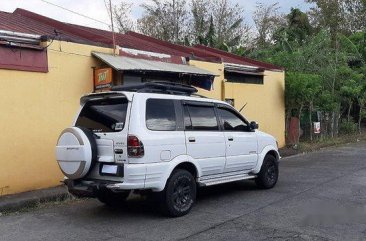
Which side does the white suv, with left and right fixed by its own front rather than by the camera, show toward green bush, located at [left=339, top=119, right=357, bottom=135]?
front

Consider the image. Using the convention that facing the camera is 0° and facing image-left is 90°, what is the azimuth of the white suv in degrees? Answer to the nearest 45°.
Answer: approximately 225°

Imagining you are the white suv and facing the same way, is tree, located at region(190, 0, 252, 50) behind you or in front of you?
in front

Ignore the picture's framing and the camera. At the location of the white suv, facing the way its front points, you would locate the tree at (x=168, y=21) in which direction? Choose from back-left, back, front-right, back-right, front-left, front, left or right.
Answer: front-left

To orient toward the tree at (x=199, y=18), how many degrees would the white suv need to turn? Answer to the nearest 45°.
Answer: approximately 45° to its left

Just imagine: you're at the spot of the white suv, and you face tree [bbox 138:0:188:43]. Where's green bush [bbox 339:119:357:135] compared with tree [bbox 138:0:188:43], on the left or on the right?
right

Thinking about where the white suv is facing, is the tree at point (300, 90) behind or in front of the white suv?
in front
